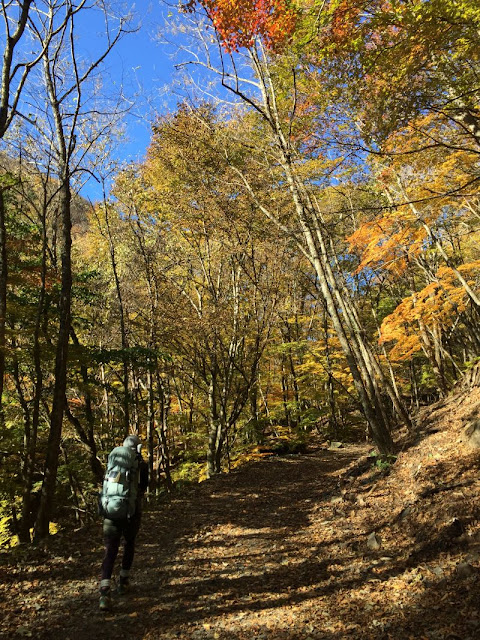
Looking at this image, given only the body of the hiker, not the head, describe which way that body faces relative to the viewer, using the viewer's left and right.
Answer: facing away from the viewer and to the right of the viewer
